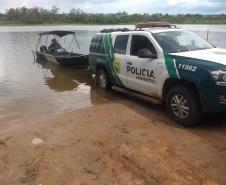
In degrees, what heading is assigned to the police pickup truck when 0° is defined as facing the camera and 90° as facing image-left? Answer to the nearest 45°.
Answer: approximately 315°
